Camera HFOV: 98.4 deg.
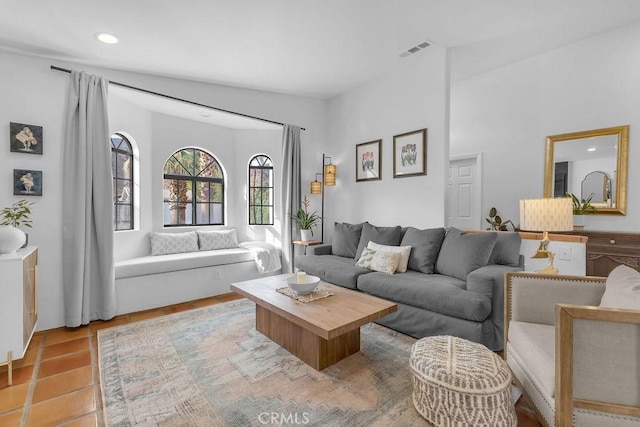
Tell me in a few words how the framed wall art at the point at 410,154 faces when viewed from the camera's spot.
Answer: facing the viewer and to the left of the viewer

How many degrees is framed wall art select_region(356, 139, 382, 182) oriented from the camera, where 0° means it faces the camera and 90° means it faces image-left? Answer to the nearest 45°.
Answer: approximately 45°

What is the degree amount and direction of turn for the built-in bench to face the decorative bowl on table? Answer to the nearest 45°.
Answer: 0° — it already faces it

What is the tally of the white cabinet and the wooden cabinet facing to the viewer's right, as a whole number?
1

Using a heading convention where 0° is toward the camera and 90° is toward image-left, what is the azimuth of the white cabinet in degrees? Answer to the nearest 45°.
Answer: approximately 270°

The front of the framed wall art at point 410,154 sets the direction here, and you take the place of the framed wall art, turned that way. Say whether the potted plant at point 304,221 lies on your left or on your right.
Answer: on your right

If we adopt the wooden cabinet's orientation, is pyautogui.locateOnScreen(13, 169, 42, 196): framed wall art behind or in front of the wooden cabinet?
in front

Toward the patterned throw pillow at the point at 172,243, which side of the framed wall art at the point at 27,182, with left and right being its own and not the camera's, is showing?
left

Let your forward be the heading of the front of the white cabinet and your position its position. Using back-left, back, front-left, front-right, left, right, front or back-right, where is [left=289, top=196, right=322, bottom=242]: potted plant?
front

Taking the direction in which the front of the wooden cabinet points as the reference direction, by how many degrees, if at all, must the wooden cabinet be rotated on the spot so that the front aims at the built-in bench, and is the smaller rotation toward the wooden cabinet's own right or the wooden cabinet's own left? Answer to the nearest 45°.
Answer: approximately 45° to the wooden cabinet's own right

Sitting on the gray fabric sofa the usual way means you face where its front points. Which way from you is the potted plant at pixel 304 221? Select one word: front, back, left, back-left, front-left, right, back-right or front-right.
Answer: right

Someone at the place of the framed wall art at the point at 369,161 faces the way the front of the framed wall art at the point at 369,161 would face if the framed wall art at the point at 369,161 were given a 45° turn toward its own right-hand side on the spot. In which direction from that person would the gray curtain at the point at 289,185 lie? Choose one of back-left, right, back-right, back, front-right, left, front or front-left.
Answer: front

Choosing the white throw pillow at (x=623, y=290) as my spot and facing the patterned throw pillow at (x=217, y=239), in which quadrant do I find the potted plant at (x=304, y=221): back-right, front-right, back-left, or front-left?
front-right

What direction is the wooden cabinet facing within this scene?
toward the camera

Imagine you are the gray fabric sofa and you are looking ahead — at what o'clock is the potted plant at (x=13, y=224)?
The potted plant is roughly at 1 o'clock from the gray fabric sofa.

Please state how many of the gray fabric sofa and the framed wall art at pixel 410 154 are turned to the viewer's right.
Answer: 0

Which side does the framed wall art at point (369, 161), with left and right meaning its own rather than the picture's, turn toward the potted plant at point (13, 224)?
front

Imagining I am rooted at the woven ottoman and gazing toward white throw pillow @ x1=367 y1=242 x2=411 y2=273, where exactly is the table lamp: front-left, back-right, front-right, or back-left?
front-right
